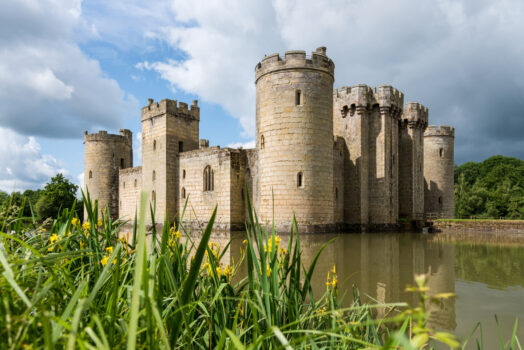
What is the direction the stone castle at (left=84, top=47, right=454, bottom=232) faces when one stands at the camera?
facing the viewer and to the right of the viewer
